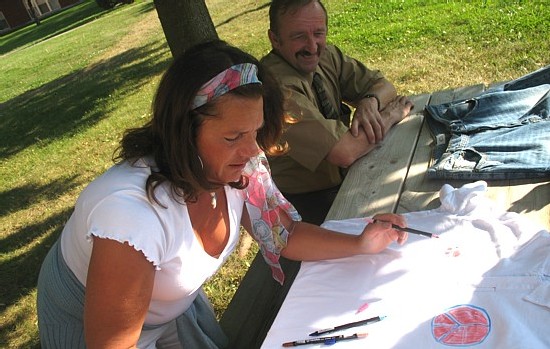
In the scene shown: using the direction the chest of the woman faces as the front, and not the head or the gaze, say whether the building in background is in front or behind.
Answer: behind

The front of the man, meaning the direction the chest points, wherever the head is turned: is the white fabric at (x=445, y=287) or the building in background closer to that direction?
the white fabric

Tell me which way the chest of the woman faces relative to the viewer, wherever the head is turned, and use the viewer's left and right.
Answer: facing the viewer and to the right of the viewer

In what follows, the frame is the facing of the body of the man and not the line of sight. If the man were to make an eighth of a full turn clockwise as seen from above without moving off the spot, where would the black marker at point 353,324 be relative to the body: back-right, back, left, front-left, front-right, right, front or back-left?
front

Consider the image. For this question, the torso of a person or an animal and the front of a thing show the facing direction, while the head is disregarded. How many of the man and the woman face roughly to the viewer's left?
0
